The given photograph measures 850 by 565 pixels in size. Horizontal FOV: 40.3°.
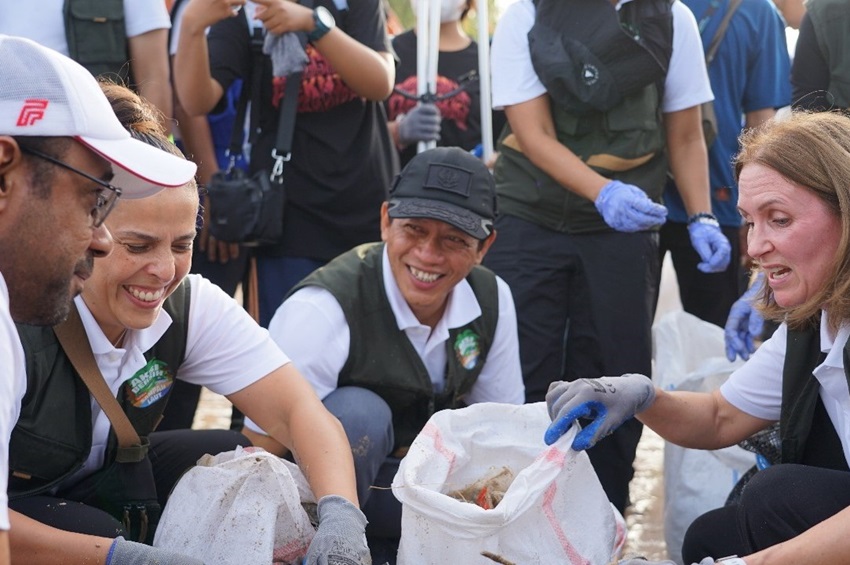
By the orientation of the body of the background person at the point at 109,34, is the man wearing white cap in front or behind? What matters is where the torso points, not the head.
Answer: in front

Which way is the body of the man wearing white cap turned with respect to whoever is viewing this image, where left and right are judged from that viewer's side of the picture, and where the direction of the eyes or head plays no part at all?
facing to the right of the viewer

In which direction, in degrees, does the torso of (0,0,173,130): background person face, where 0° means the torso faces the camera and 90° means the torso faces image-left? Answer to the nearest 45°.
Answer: approximately 0°

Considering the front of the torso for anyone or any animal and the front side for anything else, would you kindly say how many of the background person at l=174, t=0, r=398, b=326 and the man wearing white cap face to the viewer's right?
1

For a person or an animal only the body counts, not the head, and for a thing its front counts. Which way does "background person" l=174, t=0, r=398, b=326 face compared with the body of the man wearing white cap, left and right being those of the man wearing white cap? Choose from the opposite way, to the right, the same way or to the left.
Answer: to the right

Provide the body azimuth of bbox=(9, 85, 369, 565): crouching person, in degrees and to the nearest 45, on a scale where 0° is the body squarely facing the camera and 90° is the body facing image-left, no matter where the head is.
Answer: approximately 315°

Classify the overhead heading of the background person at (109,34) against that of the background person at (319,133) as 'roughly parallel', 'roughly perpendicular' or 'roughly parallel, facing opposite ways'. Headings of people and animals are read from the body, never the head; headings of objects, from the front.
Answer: roughly parallel

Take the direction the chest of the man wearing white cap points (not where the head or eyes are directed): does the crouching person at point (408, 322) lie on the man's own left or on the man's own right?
on the man's own left

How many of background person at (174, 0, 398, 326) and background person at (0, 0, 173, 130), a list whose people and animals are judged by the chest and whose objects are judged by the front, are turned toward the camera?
2

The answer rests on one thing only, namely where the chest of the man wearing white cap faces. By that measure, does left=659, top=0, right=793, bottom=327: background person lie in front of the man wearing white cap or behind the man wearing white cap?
in front

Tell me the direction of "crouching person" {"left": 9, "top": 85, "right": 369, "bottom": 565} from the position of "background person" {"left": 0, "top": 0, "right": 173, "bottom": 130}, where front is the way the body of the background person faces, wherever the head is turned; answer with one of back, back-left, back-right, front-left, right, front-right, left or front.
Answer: front

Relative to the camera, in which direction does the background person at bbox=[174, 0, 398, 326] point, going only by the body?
toward the camera

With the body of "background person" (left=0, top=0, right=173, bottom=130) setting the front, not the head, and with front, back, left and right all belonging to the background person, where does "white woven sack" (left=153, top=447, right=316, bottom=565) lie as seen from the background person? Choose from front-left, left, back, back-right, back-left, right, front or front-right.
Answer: front

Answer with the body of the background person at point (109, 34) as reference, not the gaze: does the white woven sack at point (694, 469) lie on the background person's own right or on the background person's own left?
on the background person's own left

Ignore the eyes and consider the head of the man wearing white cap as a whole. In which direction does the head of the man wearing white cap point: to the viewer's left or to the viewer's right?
to the viewer's right

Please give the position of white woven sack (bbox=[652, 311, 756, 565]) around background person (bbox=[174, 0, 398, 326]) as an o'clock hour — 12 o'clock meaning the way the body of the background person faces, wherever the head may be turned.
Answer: The white woven sack is roughly at 10 o'clock from the background person.

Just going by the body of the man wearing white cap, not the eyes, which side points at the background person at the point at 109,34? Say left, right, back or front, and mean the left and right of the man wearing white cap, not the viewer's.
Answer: left
